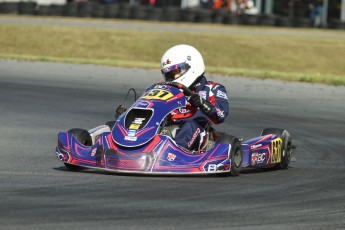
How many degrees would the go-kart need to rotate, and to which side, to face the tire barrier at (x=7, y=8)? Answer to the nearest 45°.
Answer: approximately 135° to its right

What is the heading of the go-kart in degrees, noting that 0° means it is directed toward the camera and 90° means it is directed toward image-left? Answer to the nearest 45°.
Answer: approximately 45°

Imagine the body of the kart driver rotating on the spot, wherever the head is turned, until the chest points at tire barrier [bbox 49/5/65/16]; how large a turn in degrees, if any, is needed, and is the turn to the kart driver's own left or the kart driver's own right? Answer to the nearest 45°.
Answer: approximately 135° to the kart driver's own right

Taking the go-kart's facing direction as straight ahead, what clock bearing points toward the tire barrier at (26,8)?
The tire barrier is roughly at 4 o'clock from the go-kart.

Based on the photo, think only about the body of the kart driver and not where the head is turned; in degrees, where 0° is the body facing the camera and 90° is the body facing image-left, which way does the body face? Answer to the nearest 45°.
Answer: approximately 45°
